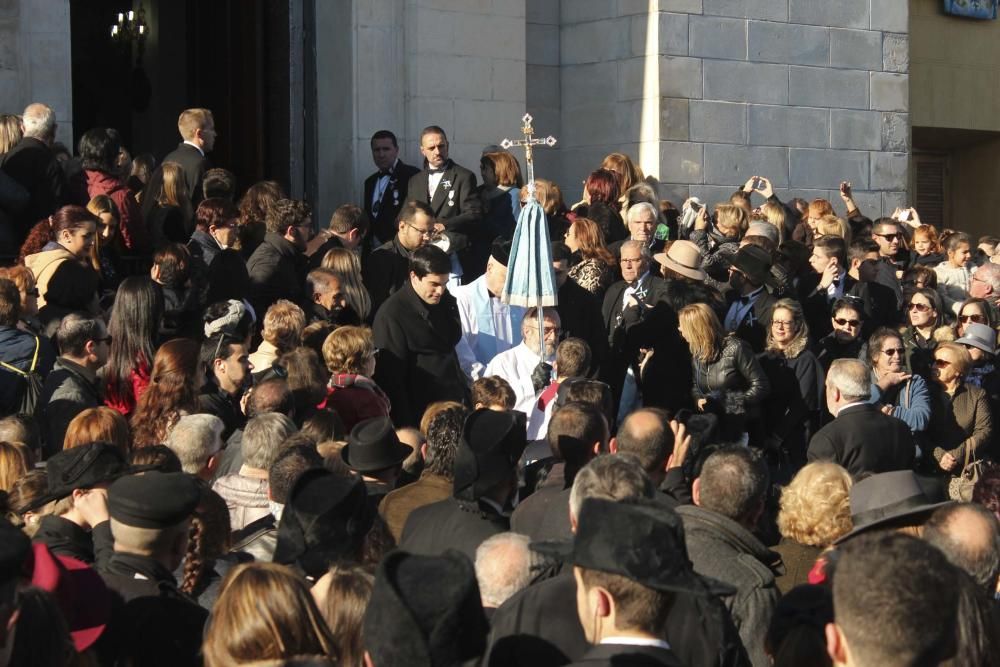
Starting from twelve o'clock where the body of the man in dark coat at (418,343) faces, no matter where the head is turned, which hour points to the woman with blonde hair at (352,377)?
The woman with blonde hair is roughly at 2 o'clock from the man in dark coat.

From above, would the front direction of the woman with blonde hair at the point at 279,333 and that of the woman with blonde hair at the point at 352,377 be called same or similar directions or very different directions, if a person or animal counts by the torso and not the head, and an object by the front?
same or similar directions

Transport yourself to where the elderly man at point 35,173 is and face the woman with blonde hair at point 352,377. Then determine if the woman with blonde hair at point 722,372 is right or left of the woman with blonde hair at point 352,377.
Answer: left

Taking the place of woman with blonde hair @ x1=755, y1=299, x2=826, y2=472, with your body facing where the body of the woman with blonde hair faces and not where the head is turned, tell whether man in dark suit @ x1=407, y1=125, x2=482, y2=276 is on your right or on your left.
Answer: on your right

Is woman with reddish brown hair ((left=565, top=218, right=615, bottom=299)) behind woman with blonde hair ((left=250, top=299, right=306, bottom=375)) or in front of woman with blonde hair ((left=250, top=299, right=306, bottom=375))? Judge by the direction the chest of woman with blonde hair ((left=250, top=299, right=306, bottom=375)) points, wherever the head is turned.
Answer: in front

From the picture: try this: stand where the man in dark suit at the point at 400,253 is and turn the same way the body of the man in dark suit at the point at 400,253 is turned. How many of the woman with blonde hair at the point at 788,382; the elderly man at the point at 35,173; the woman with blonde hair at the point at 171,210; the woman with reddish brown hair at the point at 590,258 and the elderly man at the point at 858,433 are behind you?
2

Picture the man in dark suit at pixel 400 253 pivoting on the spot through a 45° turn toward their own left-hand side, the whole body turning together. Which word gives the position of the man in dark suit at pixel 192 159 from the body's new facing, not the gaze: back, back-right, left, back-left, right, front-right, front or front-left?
back-left

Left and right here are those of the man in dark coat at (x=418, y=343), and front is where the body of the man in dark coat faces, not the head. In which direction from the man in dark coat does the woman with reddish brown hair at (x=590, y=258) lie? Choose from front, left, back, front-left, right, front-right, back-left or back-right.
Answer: left

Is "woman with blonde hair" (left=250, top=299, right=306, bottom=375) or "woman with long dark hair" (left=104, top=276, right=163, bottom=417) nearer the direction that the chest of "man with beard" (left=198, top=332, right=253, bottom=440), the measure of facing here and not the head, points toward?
the woman with blonde hair

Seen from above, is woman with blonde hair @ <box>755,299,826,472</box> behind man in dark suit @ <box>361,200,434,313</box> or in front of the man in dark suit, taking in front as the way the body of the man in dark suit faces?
in front

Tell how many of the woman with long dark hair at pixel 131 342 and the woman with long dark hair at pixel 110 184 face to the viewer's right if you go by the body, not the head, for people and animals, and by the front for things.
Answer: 0

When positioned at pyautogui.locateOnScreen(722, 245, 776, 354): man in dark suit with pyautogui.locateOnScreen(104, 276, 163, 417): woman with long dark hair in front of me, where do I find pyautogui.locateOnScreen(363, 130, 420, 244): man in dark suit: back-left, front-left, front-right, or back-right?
front-right

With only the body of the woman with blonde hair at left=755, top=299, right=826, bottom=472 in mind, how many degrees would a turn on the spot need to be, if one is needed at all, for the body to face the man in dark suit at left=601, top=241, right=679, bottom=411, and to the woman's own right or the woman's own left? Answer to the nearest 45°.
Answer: approximately 45° to the woman's own right

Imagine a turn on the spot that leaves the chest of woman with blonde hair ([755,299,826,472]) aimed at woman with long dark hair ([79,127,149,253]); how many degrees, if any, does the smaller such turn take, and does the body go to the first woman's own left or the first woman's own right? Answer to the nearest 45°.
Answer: approximately 45° to the first woman's own right
